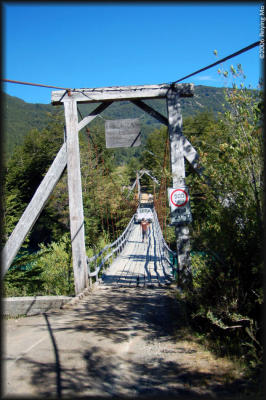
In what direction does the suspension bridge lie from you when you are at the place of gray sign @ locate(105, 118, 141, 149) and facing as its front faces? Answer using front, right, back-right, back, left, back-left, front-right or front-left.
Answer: back

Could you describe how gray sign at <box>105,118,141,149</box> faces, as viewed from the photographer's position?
facing the viewer
